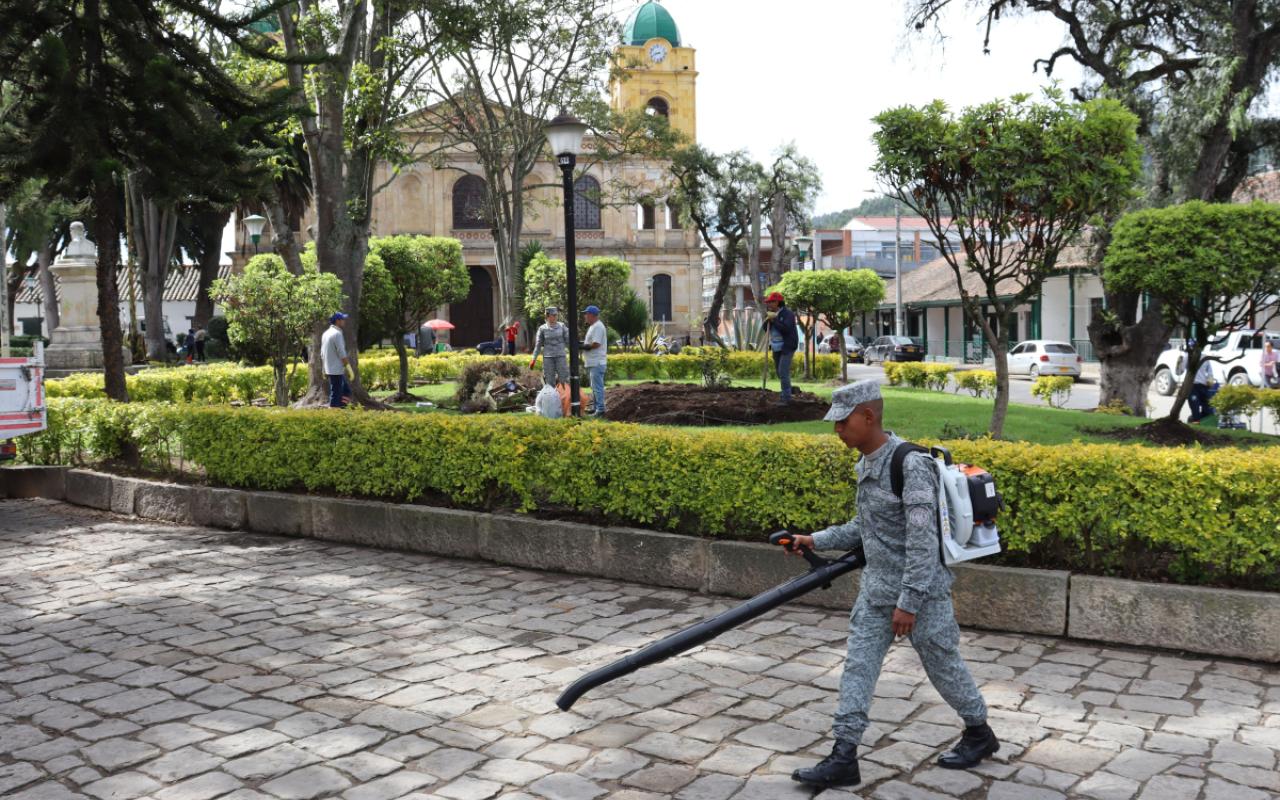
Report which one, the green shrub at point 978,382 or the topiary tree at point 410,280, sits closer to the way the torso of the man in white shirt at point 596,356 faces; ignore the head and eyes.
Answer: the topiary tree

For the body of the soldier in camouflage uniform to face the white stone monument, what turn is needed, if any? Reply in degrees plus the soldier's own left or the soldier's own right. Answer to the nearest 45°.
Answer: approximately 45° to the soldier's own right

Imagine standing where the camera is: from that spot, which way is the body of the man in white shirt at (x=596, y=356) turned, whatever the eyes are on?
to the viewer's left

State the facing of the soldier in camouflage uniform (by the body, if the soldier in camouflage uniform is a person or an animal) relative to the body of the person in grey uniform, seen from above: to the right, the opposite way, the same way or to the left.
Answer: to the right

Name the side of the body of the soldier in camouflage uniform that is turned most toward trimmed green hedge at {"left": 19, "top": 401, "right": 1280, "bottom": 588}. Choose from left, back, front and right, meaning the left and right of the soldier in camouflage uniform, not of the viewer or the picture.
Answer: right

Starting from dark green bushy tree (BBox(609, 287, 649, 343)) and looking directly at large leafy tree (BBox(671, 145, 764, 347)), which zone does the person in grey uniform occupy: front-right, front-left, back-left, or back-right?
back-right

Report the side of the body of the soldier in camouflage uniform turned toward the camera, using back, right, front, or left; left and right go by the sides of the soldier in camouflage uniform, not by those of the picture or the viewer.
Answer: left

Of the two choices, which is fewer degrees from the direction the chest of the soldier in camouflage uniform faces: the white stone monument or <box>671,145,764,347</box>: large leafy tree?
the white stone monument
